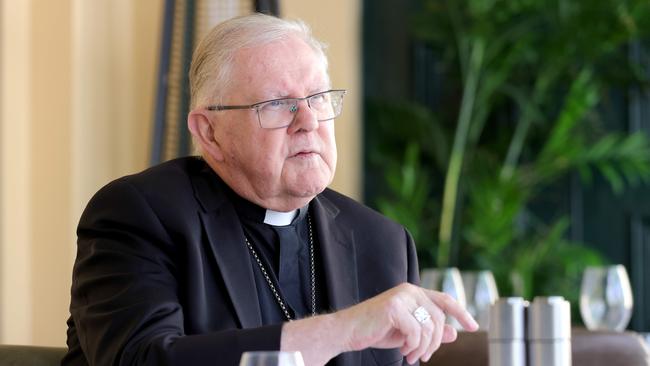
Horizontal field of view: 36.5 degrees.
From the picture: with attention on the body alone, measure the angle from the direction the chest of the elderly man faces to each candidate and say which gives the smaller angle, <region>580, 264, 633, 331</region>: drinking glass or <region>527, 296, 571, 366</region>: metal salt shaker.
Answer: the metal salt shaker

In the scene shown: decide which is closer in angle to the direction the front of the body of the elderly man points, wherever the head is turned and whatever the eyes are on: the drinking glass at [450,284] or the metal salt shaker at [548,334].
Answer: the metal salt shaker

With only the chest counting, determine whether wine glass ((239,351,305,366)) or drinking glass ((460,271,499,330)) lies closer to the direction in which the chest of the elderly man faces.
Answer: the wine glass

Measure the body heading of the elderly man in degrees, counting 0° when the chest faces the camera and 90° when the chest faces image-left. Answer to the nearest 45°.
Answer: approximately 315°

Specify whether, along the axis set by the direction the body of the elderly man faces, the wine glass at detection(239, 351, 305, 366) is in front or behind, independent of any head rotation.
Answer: in front

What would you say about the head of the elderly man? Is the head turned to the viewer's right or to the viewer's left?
to the viewer's right

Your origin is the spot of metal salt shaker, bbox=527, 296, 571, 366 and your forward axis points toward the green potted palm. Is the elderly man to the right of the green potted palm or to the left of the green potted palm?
left

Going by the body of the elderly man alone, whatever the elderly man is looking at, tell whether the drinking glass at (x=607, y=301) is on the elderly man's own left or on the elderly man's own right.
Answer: on the elderly man's own left

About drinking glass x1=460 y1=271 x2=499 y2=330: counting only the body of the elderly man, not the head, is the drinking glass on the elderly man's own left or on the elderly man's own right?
on the elderly man's own left

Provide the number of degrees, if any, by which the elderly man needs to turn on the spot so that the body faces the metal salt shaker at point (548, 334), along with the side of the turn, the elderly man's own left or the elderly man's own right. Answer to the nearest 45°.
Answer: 0° — they already face it

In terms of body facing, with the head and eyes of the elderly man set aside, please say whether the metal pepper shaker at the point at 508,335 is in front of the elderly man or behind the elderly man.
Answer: in front
